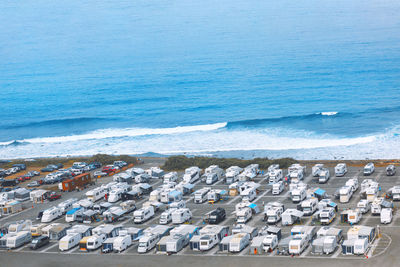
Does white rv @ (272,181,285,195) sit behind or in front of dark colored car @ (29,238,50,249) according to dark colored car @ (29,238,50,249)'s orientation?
behind

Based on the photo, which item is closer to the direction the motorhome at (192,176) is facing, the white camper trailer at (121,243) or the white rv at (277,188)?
the white camper trailer

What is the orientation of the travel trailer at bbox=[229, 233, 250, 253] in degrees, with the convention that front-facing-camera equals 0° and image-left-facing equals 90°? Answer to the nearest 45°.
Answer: approximately 45°

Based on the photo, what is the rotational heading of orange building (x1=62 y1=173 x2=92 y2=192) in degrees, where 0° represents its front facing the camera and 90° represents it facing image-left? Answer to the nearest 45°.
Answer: approximately 45°

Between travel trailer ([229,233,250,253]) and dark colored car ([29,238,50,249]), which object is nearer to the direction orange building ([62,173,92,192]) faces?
the dark colored car

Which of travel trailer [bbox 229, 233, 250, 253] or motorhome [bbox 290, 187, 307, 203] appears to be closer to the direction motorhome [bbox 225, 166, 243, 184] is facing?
the travel trailer

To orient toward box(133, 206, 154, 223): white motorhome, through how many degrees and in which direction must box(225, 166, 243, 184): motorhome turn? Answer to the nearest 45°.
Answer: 0° — it already faces it

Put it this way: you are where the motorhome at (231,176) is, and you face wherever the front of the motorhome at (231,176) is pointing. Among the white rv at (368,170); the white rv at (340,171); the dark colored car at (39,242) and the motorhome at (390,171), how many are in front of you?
1

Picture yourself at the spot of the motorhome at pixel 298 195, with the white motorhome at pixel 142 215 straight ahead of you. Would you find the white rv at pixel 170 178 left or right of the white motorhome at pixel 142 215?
right

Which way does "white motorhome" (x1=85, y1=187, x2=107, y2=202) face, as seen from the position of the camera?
facing the viewer and to the left of the viewer
